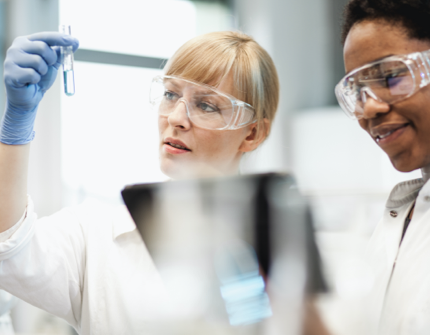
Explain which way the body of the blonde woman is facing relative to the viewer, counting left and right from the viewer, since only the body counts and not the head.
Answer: facing the viewer and to the left of the viewer

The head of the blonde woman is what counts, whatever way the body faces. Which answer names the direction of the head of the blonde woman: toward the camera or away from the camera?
toward the camera
